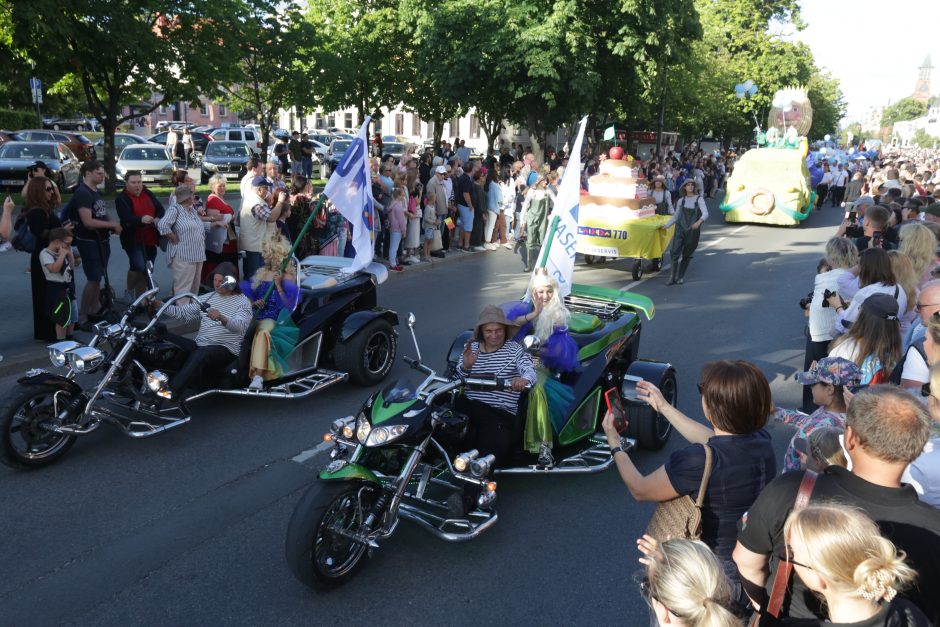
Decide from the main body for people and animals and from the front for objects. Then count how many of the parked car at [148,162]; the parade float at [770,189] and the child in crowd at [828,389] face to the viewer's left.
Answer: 1

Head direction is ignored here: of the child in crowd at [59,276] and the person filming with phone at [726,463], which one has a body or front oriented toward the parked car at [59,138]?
the person filming with phone

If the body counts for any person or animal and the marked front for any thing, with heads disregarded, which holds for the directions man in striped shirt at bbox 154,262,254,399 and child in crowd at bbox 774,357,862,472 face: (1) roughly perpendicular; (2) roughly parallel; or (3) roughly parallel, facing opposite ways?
roughly perpendicular

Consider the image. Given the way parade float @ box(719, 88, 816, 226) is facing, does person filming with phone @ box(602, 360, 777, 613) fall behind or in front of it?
in front

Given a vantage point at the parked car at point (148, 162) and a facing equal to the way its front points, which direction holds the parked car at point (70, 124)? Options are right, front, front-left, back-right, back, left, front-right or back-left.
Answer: back

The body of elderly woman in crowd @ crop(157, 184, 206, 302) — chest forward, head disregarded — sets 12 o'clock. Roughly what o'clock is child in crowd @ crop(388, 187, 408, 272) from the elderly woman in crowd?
The child in crowd is roughly at 9 o'clock from the elderly woman in crowd.

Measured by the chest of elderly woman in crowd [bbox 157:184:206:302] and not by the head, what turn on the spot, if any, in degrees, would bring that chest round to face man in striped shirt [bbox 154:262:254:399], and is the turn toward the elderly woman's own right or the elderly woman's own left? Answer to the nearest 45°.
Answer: approximately 45° to the elderly woman's own right

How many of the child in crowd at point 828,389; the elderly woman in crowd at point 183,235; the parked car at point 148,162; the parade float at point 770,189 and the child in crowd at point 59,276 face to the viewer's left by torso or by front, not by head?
1

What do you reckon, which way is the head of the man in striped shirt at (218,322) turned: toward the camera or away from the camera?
toward the camera

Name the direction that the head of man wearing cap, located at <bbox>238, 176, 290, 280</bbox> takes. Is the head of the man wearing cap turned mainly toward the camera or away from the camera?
toward the camera

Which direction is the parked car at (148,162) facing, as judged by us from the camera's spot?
facing the viewer

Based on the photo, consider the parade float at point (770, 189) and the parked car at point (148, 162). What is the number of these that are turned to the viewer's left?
0

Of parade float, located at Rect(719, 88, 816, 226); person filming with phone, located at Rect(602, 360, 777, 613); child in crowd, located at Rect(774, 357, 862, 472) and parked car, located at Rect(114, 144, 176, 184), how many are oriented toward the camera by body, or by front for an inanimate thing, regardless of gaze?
2

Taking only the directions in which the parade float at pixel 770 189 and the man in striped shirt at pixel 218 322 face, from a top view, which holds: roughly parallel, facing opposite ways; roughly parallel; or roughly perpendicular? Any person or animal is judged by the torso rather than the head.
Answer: roughly parallel

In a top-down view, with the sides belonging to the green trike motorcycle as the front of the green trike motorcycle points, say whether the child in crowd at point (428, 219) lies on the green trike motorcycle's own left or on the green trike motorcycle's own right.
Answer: on the green trike motorcycle's own right

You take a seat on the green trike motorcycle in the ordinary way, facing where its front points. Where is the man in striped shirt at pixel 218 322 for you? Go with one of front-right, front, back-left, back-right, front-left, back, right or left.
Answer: right

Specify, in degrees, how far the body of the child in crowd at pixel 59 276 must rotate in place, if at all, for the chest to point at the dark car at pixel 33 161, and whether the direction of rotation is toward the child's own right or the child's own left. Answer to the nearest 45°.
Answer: approximately 135° to the child's own left

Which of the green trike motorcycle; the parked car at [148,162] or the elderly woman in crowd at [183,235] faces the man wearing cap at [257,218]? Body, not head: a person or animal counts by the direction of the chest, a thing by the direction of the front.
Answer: the parked car

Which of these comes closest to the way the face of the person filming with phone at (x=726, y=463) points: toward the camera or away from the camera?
away from the camera

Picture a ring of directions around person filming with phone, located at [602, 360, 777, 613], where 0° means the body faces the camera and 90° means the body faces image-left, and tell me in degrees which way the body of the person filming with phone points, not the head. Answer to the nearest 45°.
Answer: approximately 135°

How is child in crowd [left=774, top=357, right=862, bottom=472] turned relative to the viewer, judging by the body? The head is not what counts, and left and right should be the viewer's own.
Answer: facing to the left of the viewer
